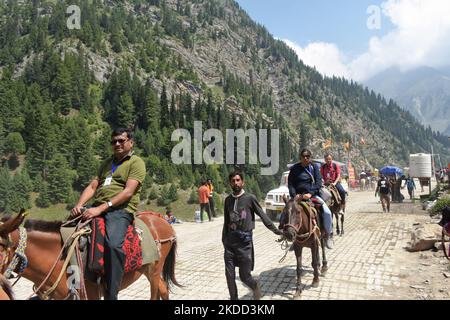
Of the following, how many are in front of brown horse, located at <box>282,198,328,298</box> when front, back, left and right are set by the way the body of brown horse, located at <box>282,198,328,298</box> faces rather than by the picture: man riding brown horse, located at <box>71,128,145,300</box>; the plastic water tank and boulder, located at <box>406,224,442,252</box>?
1

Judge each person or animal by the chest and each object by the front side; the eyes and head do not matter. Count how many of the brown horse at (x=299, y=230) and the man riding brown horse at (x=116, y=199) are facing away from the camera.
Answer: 0

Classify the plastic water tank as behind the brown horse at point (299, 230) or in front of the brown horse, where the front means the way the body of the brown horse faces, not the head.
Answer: behind

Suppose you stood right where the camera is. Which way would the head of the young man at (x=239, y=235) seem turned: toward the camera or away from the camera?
toward the camera

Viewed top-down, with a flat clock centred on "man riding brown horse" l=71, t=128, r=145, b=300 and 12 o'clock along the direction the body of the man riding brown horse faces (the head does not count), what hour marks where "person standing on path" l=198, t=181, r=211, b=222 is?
The person standing on path is roughly at 5 o'clock from the man riding brown horse.

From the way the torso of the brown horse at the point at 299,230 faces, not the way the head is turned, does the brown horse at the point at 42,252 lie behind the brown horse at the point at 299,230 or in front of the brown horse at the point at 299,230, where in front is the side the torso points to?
in front

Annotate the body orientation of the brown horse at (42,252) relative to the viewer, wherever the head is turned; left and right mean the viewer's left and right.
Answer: facing to the left of the viewer

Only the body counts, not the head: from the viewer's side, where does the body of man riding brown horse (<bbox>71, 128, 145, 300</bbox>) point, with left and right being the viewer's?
facing the viewer and to the left of the viewer

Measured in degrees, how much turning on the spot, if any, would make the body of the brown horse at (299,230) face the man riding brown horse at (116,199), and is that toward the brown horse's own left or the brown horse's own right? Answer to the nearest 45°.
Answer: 0° — it already faces them

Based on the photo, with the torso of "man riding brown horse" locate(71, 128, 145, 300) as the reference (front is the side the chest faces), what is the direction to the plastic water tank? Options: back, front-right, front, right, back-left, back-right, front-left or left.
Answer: back

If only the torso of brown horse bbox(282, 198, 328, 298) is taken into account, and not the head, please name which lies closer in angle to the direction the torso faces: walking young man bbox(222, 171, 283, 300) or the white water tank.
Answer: the walking young man

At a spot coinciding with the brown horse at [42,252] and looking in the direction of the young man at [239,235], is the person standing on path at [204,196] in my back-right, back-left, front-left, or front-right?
front-left
